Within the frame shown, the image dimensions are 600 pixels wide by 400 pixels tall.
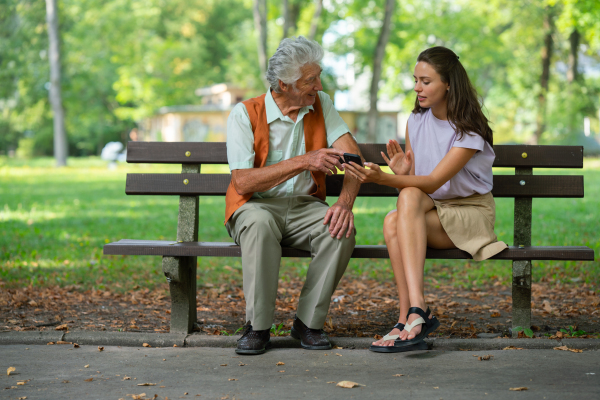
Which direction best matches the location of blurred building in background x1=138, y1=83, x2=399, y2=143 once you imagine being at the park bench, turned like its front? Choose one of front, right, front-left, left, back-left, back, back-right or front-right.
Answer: back

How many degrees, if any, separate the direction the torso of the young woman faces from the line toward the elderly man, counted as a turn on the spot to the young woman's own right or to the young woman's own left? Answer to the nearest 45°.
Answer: approximately 45° to the young woman's own right

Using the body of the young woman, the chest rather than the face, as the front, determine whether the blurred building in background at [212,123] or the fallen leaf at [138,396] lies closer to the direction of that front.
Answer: the fallen leaf

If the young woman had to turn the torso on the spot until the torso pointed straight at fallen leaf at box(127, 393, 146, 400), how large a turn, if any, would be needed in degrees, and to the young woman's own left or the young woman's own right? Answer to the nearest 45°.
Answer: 0° — they already face it

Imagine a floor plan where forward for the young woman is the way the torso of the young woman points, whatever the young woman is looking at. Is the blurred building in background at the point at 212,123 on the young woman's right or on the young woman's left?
on the young woman's right

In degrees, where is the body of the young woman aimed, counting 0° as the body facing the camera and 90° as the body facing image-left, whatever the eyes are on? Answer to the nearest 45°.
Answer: approximately 45°

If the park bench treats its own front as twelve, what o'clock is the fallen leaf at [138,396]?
The fallen leaf is roughly at 12 o'clock from the park bench.

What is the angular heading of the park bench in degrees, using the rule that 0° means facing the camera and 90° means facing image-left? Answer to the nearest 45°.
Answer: approximately 0°

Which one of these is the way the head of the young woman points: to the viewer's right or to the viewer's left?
to the viewer's left
